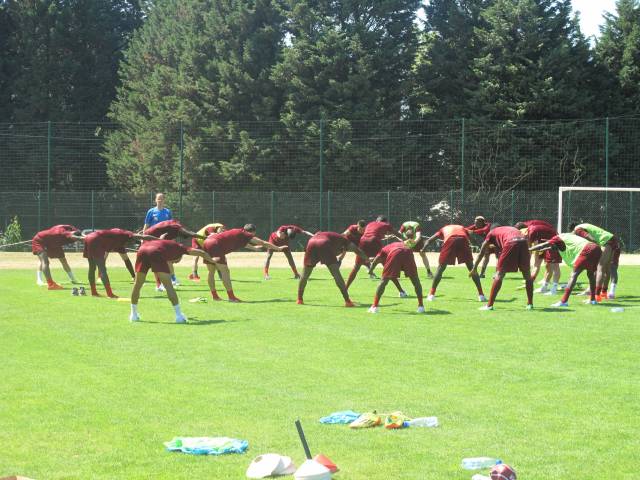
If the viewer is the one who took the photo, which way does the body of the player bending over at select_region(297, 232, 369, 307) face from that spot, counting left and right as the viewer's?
facing away from the viewer and to the right of the viewer

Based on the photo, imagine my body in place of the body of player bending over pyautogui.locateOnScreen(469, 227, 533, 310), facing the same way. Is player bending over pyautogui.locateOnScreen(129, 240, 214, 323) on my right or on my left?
on my left

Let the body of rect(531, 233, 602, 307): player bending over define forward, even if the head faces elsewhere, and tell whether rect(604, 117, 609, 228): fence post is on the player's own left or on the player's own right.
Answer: on the player's own right

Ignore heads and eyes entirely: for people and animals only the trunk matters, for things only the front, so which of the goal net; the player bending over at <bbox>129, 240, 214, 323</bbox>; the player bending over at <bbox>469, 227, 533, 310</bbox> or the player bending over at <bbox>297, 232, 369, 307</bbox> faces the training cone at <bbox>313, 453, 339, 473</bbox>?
the goal net

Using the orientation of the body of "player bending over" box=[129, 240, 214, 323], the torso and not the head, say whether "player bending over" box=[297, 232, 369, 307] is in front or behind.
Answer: in front

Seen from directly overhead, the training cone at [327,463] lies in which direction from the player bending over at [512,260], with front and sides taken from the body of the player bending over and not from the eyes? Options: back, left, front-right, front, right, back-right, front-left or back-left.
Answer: back-left
